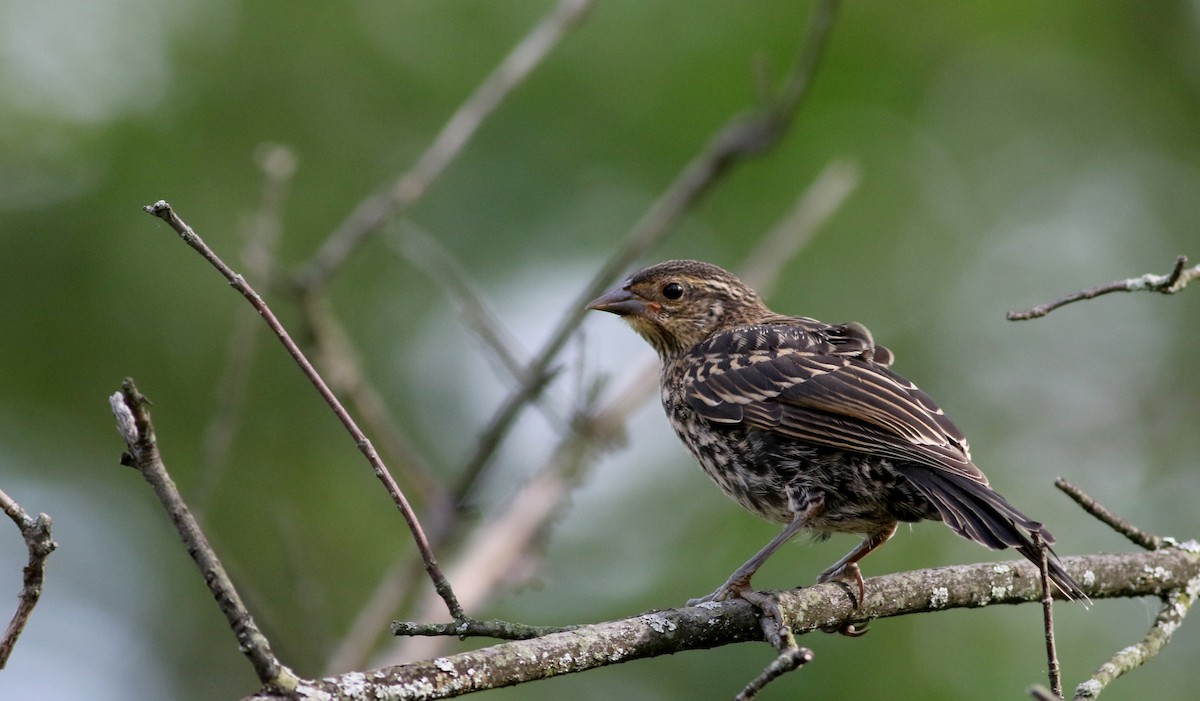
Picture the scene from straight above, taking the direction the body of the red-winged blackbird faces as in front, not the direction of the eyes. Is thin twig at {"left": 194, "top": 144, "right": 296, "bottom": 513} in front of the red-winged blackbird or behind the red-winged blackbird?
in front

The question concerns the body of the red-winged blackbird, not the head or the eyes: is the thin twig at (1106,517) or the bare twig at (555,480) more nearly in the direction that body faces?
the bare twig

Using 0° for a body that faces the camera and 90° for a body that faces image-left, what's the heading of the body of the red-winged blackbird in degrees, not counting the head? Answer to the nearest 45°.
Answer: approximately 90°
